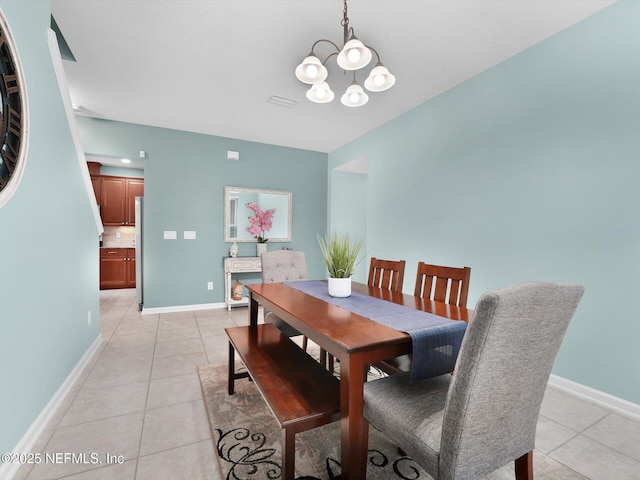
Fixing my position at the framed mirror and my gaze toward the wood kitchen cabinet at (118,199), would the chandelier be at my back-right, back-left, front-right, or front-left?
back-left

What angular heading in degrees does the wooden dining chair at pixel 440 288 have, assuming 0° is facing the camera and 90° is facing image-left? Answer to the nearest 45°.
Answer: approximately 45°

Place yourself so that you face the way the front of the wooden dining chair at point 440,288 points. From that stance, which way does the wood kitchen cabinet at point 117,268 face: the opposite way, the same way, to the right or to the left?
to the left

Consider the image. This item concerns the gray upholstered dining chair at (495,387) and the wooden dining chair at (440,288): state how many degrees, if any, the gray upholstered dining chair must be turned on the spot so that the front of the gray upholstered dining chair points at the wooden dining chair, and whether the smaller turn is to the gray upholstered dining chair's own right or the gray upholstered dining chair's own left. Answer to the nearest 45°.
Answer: approximately 45° to the gray upholstered dining chair's own right

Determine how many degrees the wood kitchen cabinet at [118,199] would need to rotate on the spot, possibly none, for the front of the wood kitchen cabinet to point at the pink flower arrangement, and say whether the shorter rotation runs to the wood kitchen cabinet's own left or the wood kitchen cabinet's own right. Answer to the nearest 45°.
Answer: approximately 45° to the wood kitchen cabinet's own left

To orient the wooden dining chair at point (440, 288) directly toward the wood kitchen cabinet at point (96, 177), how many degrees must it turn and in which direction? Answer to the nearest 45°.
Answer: approximately 45° to its right

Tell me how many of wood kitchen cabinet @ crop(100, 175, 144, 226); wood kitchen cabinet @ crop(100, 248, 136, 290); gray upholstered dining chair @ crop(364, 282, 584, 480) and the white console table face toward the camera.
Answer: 3

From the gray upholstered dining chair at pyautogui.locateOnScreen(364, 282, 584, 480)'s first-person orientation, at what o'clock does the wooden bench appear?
The wooden bench is roughly at 11 o'clock from the gray upholstered dining chair.

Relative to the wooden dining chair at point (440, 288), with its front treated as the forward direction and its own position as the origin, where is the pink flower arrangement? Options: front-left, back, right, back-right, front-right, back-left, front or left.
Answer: right

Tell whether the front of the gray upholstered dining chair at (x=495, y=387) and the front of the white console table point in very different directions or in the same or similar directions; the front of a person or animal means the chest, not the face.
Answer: very different directions

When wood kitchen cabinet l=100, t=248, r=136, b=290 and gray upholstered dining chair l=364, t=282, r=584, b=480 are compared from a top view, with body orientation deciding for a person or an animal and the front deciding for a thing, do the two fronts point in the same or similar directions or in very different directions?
very different directions

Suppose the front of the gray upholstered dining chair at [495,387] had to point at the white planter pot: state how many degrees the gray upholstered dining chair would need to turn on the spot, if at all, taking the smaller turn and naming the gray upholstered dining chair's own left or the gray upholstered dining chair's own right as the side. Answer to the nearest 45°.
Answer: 0° — it already faces it
